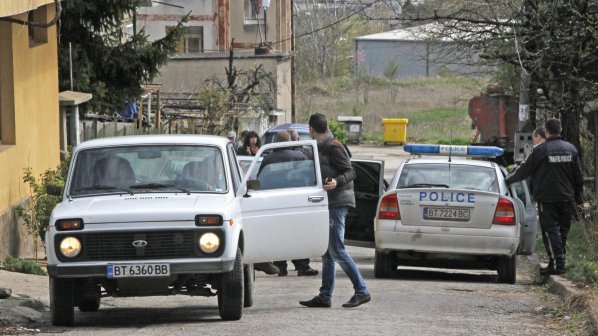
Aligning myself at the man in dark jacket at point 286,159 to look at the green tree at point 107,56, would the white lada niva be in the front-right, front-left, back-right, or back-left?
back-left

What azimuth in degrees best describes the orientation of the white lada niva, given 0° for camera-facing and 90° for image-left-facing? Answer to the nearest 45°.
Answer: approximately 0°

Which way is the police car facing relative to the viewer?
away from the camera

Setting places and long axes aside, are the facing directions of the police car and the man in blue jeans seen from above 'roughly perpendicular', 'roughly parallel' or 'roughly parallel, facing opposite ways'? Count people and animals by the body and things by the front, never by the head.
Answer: roughly perpendicular

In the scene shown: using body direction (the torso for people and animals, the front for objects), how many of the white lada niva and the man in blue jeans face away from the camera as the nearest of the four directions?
0

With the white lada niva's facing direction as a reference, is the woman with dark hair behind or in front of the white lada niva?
behind
